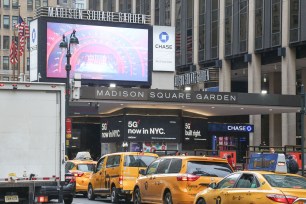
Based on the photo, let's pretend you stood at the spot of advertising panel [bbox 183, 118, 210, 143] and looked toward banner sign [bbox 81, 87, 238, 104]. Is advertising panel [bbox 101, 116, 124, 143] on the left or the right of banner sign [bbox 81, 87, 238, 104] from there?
right

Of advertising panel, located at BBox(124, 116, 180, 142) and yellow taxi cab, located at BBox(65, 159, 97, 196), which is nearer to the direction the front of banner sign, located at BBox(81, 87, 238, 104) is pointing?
the yellow taxi cab

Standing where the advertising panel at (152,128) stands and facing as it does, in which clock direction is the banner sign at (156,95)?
The banner sign is roughly at 12 o'clock from the advertising panel.

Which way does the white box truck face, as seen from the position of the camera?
facing away from the viewer

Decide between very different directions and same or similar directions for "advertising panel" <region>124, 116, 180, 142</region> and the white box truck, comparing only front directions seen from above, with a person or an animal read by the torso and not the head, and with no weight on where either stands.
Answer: very different directions

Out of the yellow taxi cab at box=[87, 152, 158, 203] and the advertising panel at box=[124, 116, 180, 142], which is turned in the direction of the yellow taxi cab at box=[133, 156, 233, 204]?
the advertising panel

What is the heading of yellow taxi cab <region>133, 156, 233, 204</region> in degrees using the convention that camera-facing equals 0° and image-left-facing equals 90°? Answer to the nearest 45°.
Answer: approximately 135°

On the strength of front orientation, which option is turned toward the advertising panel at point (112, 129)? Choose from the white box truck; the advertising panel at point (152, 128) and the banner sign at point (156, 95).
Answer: the white box truck

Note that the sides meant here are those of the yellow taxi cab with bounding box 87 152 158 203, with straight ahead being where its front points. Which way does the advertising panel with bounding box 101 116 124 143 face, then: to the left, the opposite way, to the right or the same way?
to the left
